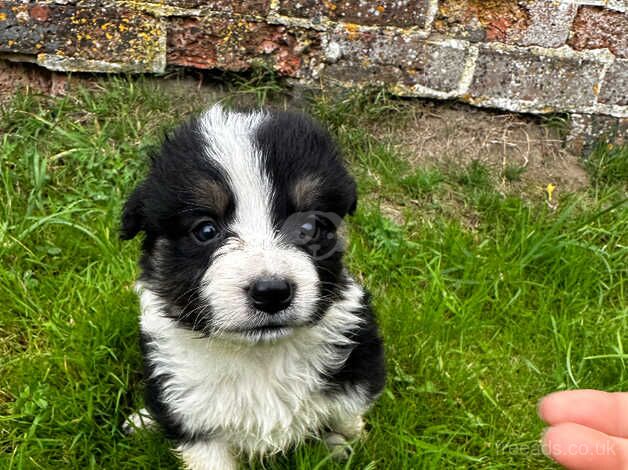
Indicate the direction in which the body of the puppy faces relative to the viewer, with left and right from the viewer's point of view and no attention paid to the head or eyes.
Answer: facing the viewer
